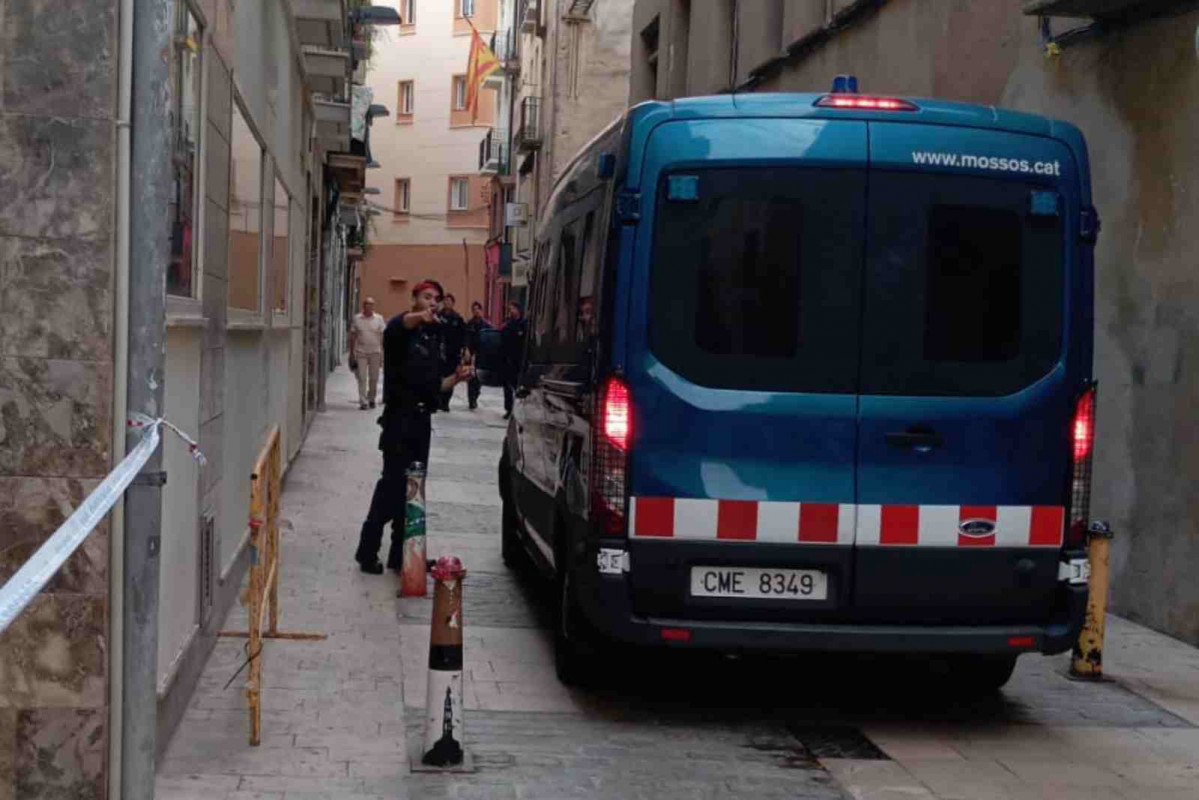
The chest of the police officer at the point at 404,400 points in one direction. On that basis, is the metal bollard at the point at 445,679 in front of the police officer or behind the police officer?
in front

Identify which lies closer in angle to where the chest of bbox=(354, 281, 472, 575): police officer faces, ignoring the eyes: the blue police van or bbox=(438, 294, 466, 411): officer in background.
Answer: the blue police van

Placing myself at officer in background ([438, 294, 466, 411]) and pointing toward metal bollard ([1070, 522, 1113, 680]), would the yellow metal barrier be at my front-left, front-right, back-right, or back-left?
front-right

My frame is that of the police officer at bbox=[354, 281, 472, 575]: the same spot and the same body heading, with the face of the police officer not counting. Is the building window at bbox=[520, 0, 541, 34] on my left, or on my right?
on my left

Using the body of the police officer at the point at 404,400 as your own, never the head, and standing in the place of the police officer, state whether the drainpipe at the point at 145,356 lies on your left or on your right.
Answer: on your right

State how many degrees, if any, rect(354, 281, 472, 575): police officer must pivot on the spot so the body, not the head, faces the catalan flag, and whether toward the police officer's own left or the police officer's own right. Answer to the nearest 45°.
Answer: approximately 135° to the police officer's own left

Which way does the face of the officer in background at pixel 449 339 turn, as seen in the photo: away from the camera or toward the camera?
toward the camera

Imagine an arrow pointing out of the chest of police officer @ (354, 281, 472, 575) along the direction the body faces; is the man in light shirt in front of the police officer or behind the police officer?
behind

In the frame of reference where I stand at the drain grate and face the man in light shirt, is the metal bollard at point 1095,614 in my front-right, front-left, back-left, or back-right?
front-right

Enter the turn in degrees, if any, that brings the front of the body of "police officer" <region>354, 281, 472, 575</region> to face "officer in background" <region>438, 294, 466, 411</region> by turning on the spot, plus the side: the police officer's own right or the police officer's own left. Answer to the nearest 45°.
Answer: approximately 135° to the police officer's own left

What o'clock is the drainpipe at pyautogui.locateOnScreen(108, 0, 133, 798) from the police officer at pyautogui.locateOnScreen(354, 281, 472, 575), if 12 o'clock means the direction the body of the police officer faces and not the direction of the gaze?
The drainpipe is roughly at 2 o'clock from the police officer.

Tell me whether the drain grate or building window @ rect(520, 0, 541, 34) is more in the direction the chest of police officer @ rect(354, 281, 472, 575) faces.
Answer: the drain grate

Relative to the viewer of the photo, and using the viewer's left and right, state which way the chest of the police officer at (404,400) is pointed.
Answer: facing the viewer and to the right of the viewer

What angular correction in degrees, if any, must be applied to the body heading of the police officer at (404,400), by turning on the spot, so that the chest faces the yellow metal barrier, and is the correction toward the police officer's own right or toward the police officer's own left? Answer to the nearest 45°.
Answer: approximately 45° to the police officer's own right

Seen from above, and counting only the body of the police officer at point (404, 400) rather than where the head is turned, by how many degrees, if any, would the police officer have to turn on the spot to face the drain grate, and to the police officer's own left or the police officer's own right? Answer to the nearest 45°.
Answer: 0° — they already face it
